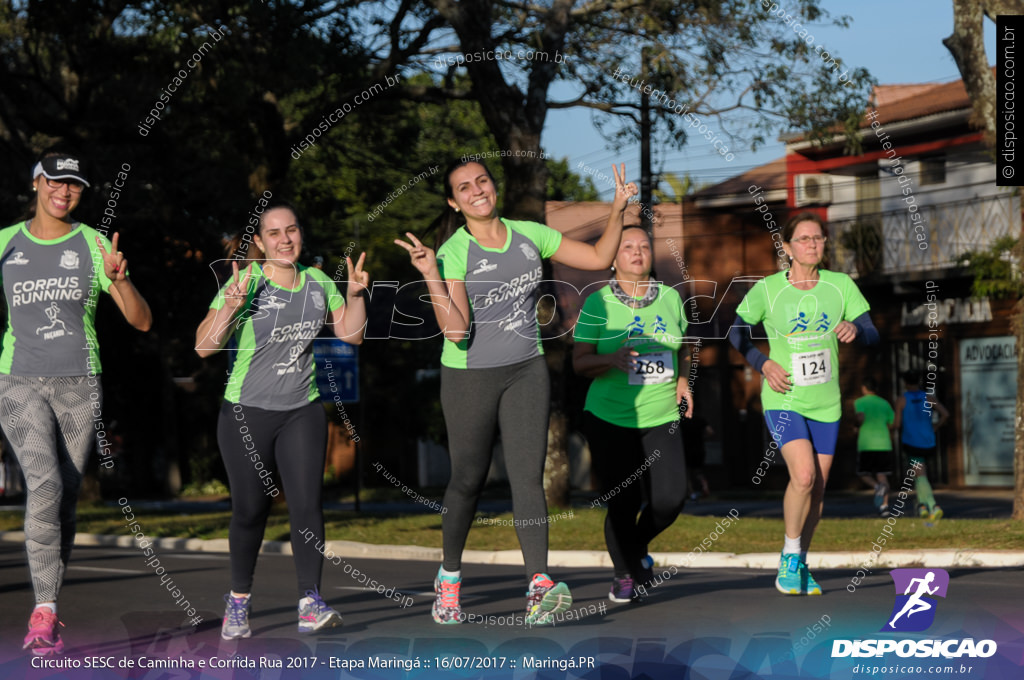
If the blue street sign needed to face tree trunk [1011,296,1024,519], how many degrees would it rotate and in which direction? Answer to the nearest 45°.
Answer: approximately 45° to its left

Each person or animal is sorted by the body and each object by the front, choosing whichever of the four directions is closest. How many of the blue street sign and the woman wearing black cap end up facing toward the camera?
2

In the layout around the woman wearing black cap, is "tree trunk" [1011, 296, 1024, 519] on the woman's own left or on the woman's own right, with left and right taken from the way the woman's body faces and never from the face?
on the woman's own left

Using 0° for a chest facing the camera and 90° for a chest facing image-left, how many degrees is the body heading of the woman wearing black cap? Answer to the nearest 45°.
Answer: approximately 0°

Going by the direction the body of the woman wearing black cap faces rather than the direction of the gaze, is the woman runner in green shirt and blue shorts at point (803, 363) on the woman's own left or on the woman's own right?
on the woman's own left

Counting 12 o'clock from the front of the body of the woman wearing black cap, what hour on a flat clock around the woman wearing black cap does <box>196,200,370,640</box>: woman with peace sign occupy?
The woman with peace sign is roughly at 9 o'clock from the woman wearing black cap.

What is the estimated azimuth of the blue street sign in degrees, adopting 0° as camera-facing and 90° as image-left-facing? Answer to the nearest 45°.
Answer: approximately 0°

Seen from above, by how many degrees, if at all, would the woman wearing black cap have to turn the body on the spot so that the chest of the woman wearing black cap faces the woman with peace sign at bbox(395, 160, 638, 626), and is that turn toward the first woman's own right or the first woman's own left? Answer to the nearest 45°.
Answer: approximately 90° to the first woman's own left

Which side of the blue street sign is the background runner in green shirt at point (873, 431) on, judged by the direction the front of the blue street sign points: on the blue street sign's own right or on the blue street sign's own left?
on the blue street sign's own left

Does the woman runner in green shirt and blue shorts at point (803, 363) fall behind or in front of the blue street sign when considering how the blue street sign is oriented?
in front

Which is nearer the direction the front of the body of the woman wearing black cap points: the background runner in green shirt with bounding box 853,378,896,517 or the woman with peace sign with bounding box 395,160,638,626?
the woman with peace sign

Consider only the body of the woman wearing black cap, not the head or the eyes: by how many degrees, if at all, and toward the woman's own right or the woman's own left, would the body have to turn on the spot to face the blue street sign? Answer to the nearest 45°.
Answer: approximately 180°
